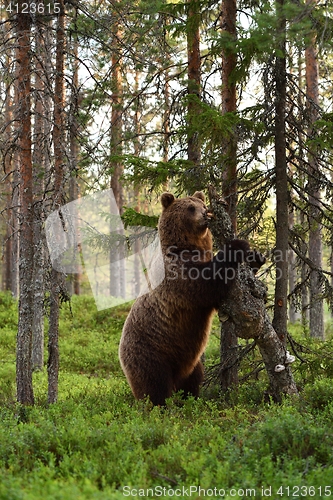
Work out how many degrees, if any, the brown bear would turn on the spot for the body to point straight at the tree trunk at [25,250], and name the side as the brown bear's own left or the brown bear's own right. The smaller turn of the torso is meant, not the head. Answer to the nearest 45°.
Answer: approximately 135° to the brown bear's own left

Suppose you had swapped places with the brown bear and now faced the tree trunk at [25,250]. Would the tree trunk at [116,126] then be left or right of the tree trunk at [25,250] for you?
right

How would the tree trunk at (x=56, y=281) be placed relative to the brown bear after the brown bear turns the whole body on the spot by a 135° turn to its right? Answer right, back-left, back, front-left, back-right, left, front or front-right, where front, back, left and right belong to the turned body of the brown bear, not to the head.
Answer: right

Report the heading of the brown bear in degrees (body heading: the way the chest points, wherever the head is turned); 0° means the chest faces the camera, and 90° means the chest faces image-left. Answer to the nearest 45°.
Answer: approximately 270°

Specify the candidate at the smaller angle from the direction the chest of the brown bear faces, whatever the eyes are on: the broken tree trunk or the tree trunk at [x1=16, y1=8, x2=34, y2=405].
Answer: the broken tree trunk

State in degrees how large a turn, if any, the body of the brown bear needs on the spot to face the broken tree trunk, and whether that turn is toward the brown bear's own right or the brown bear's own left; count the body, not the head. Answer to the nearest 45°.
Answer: approximately 45° to the brown bear's own right

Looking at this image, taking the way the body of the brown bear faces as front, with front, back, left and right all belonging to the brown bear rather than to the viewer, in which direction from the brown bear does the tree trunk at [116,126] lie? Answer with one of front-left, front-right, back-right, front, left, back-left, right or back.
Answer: left

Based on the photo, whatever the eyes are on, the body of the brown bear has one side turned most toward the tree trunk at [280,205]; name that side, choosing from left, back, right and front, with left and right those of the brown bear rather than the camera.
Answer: front
